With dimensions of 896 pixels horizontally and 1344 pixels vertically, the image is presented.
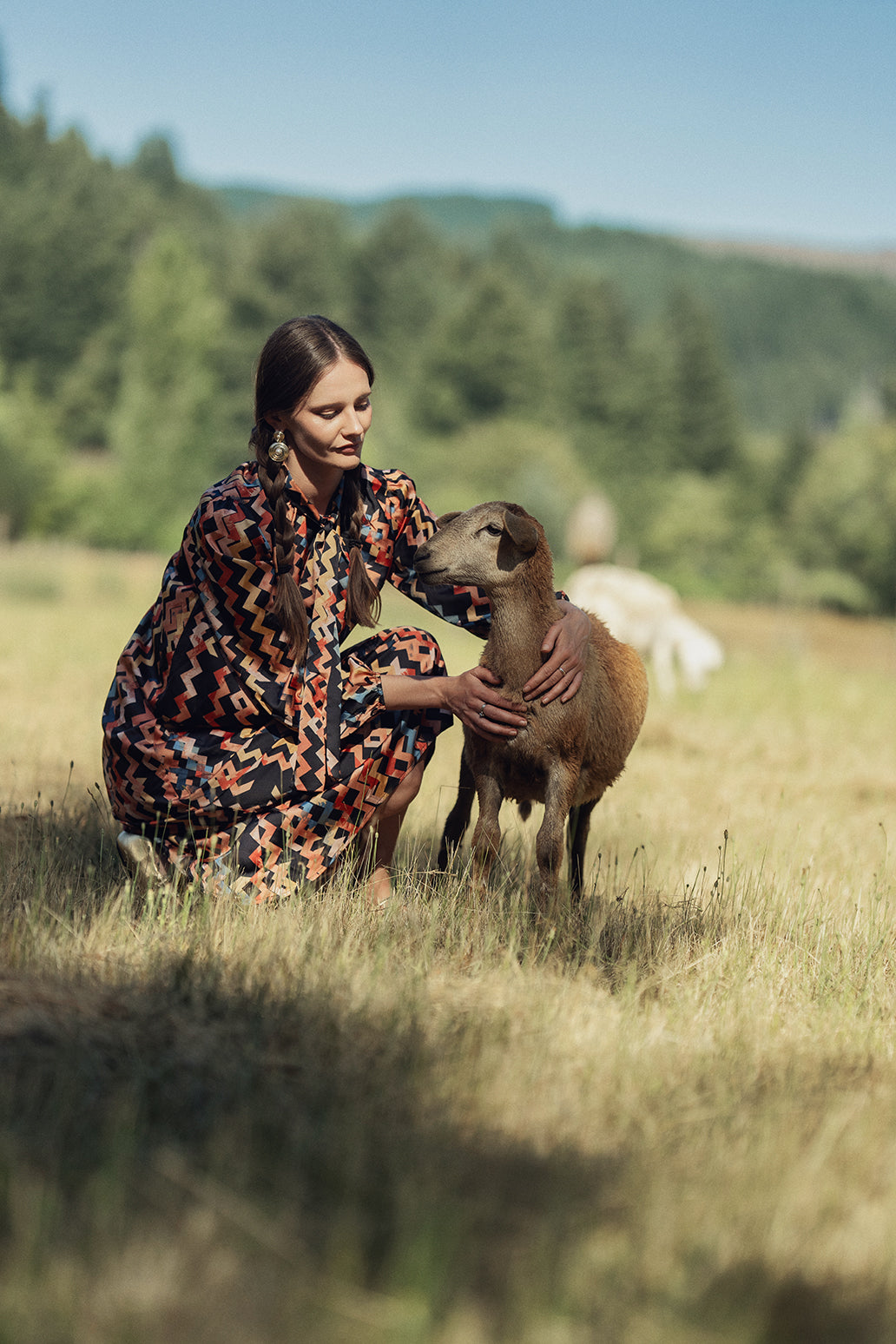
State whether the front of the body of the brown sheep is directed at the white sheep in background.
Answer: no

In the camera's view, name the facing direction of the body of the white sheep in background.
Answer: to the viewer's right

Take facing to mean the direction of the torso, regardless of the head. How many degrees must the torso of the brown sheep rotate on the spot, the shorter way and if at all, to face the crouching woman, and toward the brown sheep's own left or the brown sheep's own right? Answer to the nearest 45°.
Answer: approximately 45° to the brown sheep's own right

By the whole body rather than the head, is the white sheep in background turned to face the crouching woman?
no

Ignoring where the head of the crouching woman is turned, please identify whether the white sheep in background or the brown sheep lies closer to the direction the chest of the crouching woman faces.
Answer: the brown sheep

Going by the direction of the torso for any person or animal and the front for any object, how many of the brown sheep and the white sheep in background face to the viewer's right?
1

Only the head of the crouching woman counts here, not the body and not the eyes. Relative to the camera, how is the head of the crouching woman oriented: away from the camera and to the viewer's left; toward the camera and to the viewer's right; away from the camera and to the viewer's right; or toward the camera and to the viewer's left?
toward the camera and to the viewer's right

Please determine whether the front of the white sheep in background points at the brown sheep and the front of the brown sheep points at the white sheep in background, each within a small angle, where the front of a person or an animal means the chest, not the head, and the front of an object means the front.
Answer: no

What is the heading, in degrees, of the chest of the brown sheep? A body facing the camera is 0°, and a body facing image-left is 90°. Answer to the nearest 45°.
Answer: approximately 45°

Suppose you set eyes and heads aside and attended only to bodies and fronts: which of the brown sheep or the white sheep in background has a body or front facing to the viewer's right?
the white sheep in background

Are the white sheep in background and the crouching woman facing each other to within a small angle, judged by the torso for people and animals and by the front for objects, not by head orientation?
no

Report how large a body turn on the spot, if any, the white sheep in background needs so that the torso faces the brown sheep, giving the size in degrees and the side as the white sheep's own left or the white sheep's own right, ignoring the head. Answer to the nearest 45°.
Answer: approximately 90° to the white sheep's own right

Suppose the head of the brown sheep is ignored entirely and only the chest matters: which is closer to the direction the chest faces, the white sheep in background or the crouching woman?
the crouching woman
